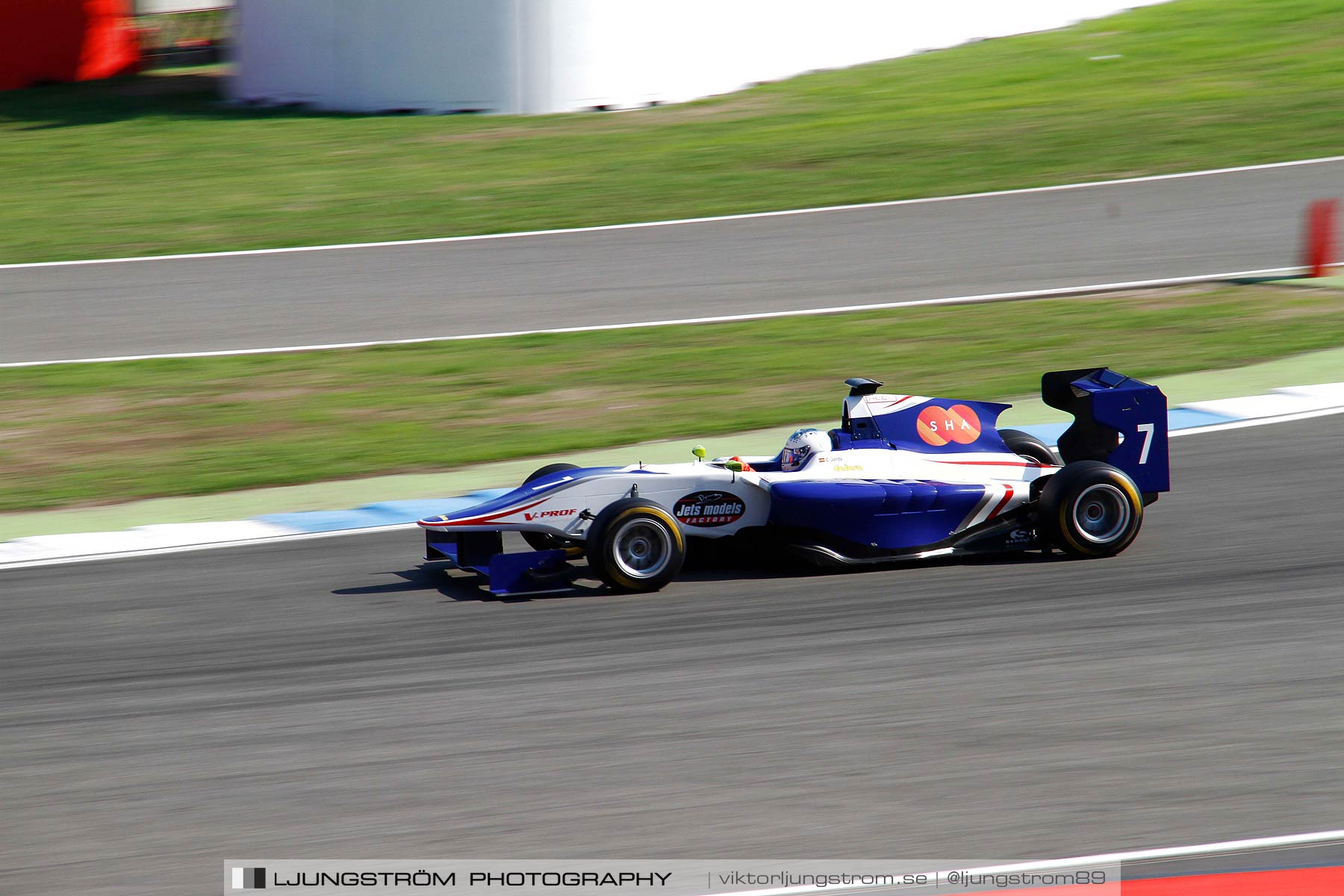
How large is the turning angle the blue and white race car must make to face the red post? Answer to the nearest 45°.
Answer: approximately 135° to its right

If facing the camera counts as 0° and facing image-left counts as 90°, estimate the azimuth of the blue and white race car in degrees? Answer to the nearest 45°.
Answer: approximately 90°
